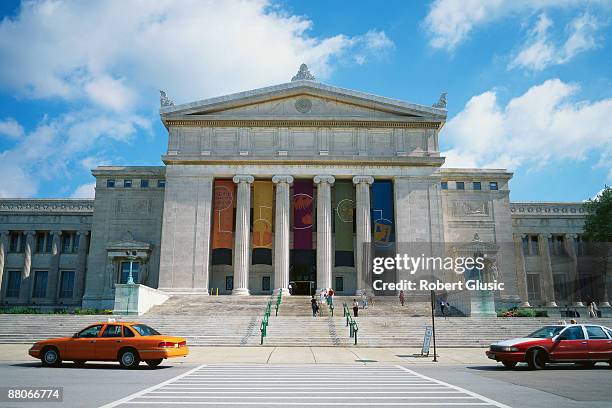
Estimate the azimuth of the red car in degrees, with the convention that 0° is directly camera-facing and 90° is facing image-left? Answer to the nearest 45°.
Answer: approximately 45°
